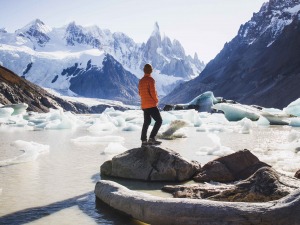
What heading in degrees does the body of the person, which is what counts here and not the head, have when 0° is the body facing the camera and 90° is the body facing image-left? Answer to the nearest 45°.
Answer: approximately 225°

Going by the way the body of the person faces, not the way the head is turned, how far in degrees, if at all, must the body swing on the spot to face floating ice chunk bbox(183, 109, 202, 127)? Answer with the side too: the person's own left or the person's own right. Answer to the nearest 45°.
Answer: approximately 45° to the person's own left

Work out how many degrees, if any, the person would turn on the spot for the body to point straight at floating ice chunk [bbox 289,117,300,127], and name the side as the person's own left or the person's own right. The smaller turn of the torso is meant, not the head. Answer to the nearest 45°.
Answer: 0° — they already face it

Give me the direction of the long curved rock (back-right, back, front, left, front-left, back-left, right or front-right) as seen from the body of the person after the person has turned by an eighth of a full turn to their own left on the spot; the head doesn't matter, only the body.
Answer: back

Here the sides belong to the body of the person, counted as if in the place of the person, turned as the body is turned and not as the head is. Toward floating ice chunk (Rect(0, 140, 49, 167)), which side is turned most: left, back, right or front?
left

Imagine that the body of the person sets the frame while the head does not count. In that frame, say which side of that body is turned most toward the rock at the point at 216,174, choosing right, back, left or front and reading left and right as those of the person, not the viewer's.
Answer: right

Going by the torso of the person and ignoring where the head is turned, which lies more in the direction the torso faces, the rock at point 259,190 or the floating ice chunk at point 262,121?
the floating ice chunk

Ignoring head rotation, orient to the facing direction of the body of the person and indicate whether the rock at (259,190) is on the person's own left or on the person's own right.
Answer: on the person's own right
